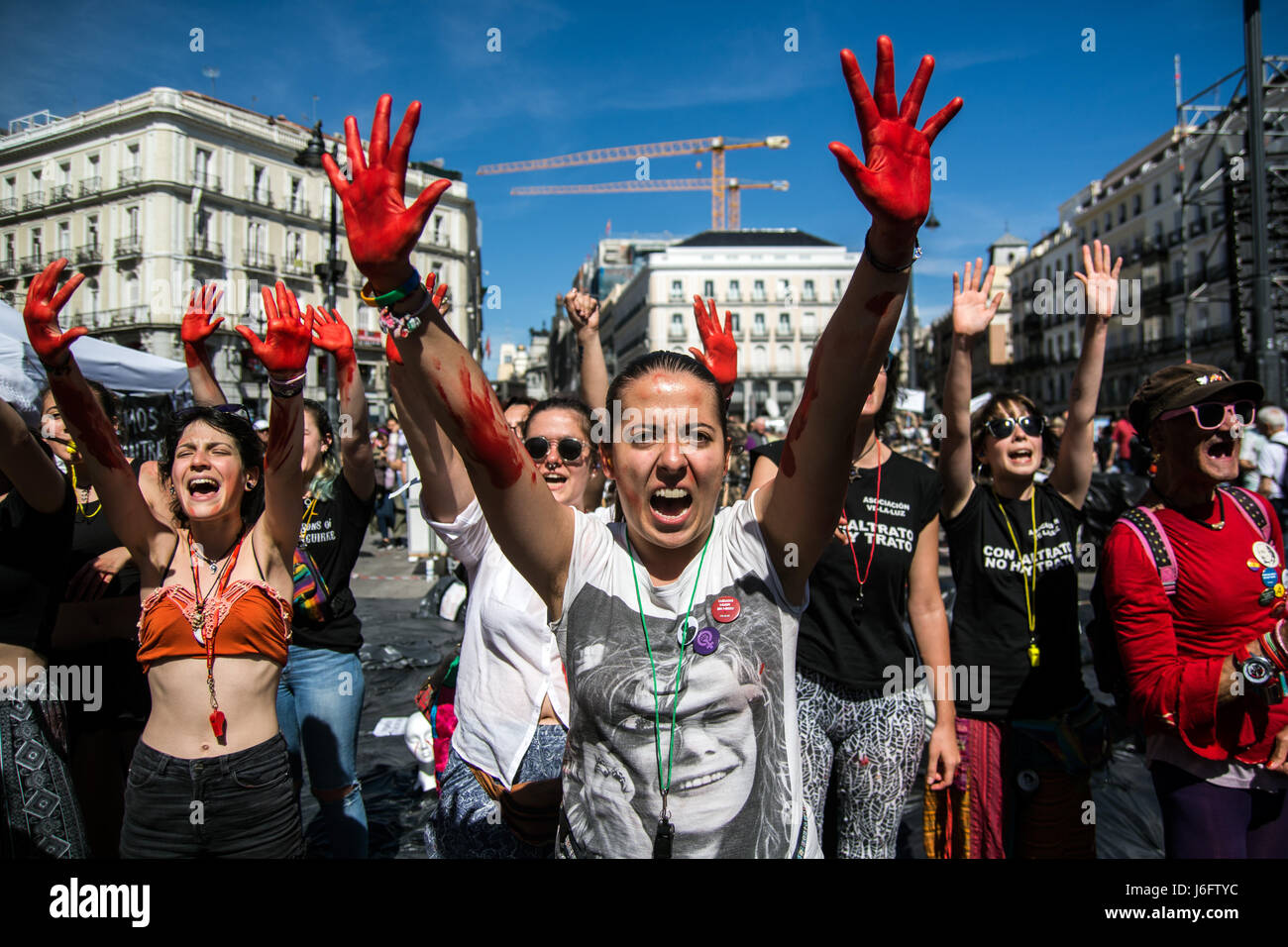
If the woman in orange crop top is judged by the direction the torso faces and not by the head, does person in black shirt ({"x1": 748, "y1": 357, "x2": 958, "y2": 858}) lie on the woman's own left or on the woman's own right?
on the woman's own left

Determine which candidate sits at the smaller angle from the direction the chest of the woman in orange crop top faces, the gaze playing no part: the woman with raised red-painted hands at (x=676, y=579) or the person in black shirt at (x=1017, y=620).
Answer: the woman with raised red-painted hands

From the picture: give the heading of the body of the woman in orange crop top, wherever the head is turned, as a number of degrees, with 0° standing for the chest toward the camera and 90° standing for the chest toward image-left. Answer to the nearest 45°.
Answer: approximately 0°

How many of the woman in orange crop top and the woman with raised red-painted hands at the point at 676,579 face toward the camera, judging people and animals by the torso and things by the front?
2

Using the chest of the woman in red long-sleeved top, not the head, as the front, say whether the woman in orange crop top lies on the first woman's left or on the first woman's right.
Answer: on the first woman's right
